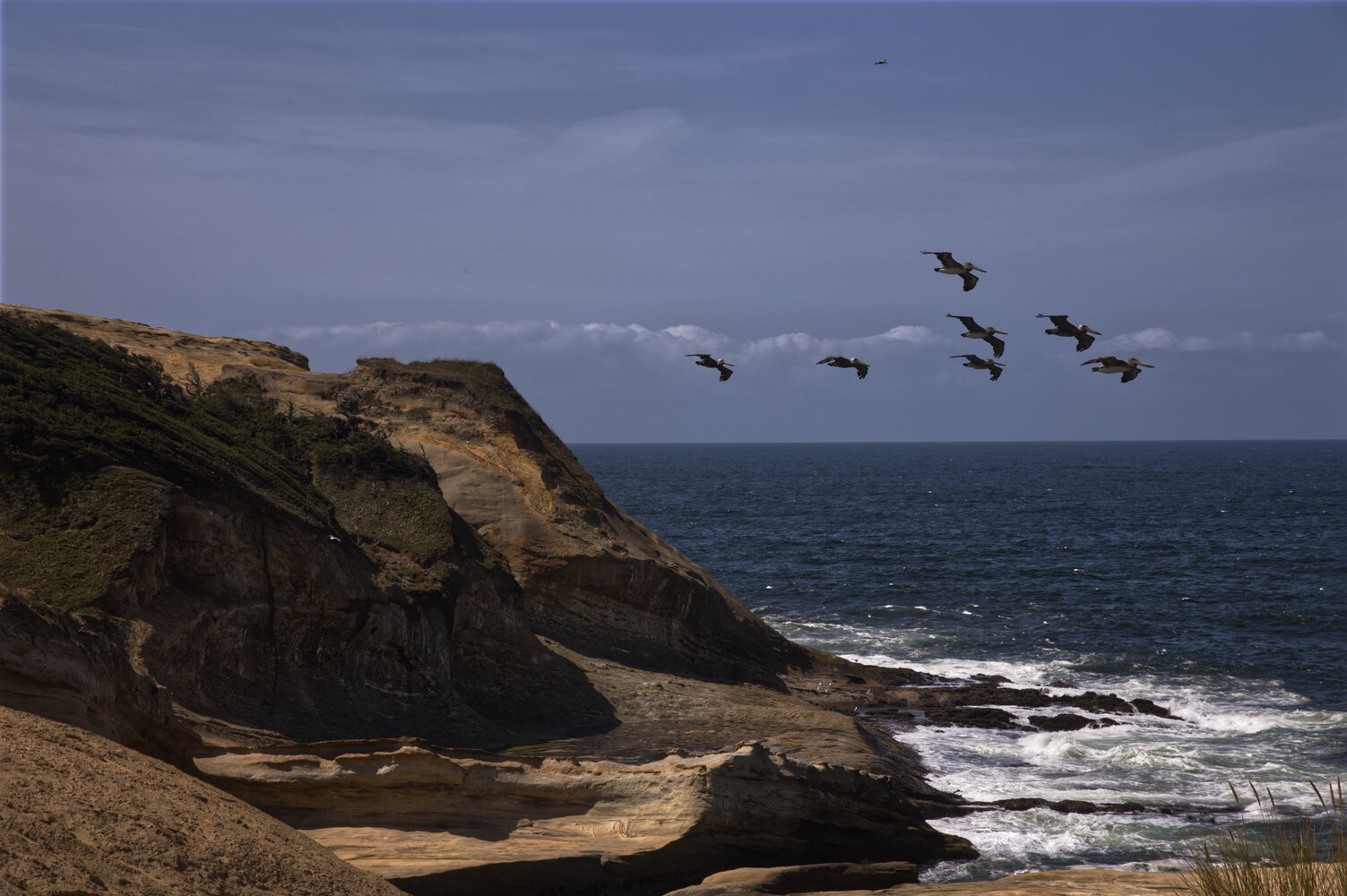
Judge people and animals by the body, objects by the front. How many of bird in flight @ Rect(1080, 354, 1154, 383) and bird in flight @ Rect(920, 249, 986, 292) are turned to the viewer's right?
2

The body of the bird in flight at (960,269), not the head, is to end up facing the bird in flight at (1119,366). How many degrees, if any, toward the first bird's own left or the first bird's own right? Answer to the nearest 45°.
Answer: approximately 45° to the first bird's own right

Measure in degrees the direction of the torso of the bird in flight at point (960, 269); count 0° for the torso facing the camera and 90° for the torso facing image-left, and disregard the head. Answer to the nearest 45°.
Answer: approximately 270°

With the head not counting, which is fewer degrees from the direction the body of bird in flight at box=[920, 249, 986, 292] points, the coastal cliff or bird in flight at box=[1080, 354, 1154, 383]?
the bird in flight

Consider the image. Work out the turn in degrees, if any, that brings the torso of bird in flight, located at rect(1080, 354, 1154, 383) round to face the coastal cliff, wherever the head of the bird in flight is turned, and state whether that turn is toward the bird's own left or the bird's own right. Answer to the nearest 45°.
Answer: approximately 180°

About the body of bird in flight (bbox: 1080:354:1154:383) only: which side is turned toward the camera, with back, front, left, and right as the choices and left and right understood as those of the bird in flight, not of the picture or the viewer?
right
